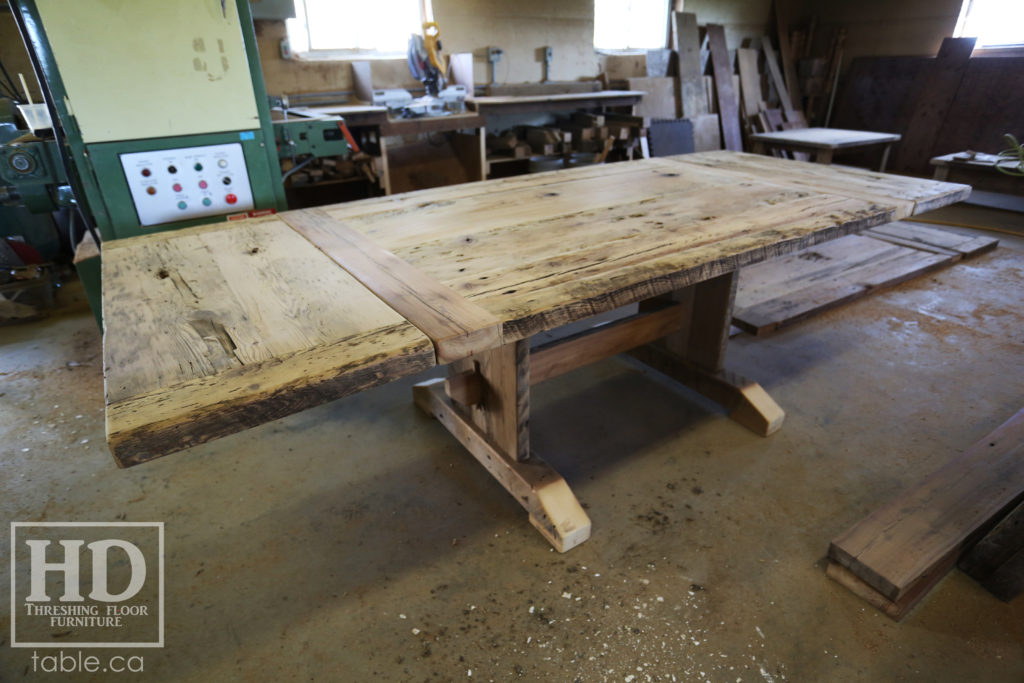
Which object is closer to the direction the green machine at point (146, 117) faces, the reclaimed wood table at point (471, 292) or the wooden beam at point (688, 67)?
the reclaimed wood table

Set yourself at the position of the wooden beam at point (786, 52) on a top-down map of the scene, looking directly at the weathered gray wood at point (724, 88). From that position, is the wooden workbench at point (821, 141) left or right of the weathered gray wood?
left

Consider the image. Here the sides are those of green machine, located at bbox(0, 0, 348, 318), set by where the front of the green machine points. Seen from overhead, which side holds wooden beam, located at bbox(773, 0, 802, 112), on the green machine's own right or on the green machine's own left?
on the green machine's own left

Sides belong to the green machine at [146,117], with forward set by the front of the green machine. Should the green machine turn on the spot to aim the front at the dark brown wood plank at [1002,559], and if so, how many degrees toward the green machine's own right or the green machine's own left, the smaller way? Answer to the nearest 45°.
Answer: approximately 45° to the green machine's own left

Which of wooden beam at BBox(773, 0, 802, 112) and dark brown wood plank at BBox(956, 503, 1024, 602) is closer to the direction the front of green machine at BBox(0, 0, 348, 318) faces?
the dark brown wood plank

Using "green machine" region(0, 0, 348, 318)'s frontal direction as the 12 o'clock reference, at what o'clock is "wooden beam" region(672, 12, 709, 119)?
The wooden beam is roughly at 8 o'clock from the green machine.

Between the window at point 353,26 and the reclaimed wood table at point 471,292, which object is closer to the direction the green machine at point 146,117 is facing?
the reclaimed wood table

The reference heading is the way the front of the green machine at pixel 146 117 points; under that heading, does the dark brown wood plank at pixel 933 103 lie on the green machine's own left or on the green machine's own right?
on the green machine's own left

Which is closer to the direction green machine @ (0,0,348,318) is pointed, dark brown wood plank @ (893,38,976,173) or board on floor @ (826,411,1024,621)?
the board on floor

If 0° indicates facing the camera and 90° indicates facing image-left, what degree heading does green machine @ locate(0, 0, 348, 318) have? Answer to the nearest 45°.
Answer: approximately 0°
